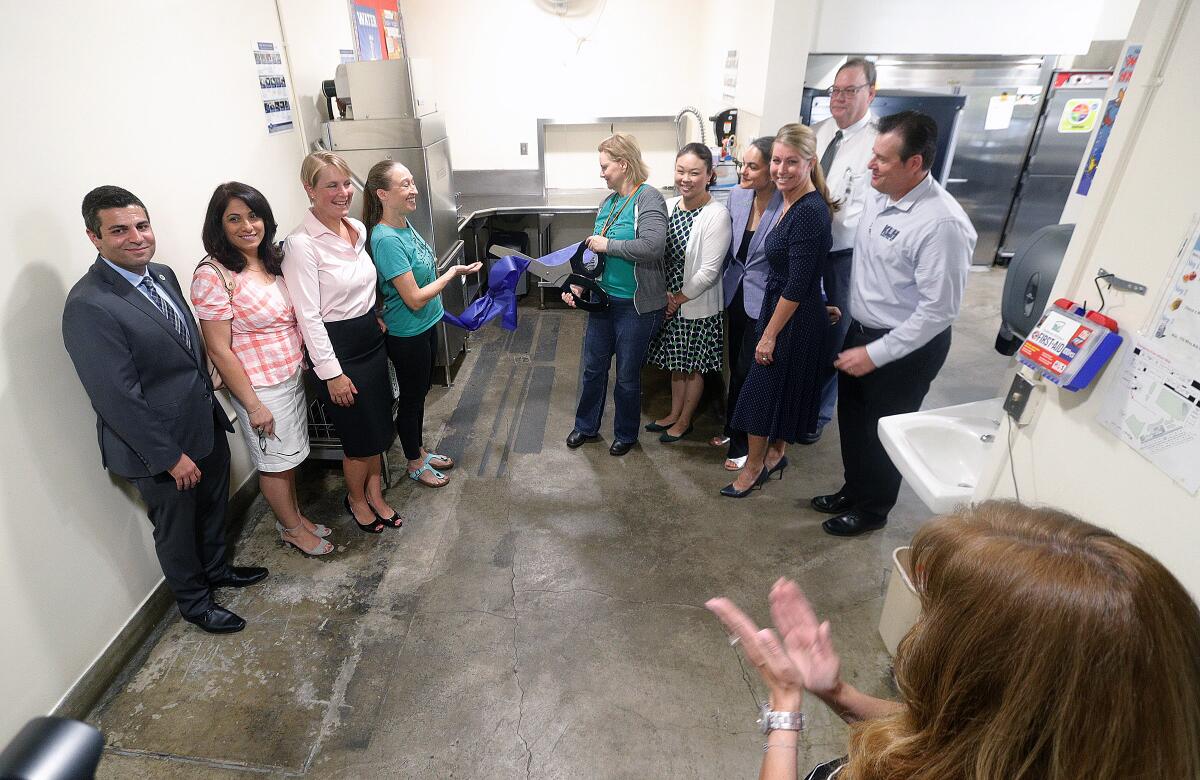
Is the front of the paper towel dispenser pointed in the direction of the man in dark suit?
yes

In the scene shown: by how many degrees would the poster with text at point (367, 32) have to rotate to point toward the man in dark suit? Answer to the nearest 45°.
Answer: approximately 45° to its right

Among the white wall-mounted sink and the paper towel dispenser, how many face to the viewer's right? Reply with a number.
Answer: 0

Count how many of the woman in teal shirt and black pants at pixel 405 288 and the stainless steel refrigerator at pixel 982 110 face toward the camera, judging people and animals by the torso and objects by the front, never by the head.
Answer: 1

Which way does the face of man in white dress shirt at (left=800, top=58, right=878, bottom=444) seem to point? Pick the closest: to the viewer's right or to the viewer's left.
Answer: to the viewer's left

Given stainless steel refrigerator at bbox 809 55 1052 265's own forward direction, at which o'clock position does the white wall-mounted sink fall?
The white wall-mounted sink is roughly at 12 o'clock from the stainless steel refrigerator.

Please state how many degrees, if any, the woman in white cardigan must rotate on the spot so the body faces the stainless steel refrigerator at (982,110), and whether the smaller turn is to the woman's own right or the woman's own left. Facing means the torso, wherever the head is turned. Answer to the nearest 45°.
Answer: approximately 180°

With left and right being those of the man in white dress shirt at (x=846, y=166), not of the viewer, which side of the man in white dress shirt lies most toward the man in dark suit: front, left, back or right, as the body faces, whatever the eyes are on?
front

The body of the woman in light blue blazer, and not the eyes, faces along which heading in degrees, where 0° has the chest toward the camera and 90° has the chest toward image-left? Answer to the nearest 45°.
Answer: approximately 45°

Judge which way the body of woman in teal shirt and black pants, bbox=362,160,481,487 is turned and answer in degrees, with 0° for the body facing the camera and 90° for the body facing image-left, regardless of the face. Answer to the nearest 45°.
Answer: approximately 270°

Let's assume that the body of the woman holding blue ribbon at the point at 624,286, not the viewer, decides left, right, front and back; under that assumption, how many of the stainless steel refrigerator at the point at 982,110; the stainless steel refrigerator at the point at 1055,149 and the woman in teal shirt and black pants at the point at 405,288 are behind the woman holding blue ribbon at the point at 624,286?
2

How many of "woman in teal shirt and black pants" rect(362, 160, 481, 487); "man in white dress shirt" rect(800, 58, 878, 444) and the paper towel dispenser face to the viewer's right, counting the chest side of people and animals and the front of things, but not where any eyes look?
1

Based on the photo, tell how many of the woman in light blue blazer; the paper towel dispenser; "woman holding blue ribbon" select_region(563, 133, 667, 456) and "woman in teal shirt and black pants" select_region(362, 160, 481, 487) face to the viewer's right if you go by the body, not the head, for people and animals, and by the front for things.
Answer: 1

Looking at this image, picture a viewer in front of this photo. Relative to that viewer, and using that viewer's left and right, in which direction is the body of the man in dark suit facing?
facing the viewer and to the right of the viewer

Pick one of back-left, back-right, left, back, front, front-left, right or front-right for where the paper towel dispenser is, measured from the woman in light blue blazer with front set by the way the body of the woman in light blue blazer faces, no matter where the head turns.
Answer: left

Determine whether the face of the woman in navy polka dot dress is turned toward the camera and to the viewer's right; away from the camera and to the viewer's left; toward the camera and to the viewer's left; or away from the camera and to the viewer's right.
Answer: toward the camera and to the viewer's left
